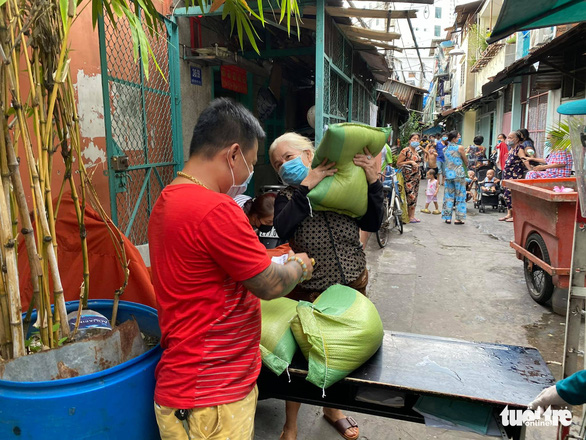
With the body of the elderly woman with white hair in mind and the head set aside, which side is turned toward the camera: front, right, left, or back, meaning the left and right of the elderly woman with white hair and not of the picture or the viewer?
front

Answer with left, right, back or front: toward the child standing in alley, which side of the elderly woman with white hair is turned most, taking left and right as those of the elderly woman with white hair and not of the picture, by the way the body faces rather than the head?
back

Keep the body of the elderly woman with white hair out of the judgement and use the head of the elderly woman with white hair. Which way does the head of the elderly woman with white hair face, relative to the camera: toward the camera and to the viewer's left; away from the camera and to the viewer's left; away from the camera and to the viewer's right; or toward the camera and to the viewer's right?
toward the camera and to the viewer's left

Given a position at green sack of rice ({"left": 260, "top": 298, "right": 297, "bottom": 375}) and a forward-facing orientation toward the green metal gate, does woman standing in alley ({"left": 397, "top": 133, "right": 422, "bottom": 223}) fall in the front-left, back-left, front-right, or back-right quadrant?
front-right

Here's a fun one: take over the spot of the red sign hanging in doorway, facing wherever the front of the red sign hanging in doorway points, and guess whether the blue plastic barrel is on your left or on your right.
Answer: on your right

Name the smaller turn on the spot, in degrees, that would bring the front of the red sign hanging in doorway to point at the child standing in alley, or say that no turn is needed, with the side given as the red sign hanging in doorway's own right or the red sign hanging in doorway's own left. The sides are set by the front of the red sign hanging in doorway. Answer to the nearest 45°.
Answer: approximately 90° to the red sign hanging in doorway's own left

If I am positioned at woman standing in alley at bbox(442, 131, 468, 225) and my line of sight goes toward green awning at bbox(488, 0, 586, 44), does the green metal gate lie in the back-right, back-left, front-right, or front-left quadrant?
front-right

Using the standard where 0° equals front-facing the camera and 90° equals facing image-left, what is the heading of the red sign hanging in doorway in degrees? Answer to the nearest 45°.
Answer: approximately 315°
